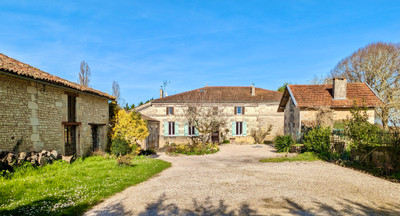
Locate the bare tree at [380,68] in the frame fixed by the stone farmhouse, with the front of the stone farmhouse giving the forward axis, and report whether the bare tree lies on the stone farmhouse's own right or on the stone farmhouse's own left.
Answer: on the stone farmhouse's own left

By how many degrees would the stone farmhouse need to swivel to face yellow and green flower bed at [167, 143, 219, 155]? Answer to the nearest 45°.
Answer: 0° — it already faces it

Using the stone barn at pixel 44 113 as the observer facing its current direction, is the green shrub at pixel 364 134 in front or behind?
in front

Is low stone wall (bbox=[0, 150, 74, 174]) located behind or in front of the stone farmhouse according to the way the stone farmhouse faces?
in front

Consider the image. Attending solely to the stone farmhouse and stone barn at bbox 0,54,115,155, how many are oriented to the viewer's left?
0

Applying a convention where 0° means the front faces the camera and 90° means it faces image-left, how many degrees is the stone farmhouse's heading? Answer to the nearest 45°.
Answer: approximately 0°
